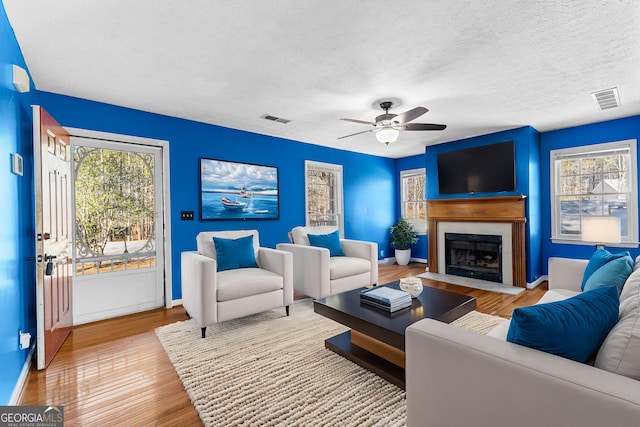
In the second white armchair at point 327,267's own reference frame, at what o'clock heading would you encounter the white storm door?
The white storm door is roughly at 4 o'clock from the second white armchair.

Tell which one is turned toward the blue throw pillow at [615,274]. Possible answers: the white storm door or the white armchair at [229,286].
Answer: the white armchair

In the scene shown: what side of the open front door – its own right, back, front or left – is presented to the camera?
right

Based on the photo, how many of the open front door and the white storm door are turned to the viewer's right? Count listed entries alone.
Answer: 1

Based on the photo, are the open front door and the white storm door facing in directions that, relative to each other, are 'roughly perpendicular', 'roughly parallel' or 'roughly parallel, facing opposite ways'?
roughly perpendicular

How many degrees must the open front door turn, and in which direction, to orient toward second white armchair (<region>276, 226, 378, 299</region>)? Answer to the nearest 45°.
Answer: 0° — it already faces it

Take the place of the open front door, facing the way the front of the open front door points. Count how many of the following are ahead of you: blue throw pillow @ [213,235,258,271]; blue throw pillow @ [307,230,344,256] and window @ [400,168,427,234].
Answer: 3
